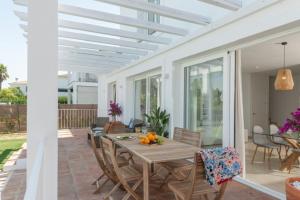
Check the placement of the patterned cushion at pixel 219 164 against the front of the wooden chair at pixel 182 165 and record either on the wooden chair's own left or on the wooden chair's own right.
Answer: on the wooden chair's own left

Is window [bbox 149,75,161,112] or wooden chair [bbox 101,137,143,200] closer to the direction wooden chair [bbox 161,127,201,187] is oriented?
the wooden chair

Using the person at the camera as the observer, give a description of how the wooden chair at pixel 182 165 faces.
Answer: facing the viewer and to the left of the viewer

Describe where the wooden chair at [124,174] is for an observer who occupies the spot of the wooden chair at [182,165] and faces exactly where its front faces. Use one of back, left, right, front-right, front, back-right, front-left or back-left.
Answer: front

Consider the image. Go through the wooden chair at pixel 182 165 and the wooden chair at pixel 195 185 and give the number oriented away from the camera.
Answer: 0

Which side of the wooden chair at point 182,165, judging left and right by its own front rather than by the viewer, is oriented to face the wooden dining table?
front
